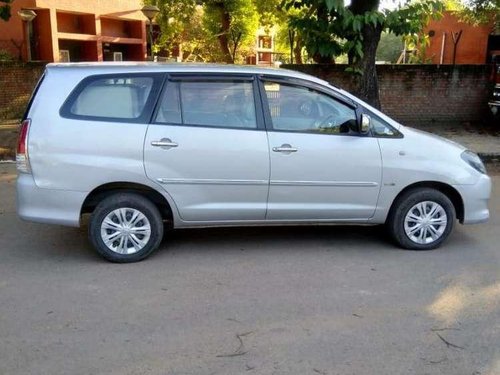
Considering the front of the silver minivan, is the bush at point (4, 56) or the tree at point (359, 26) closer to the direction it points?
the tree

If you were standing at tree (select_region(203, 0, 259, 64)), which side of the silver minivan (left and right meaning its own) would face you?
left

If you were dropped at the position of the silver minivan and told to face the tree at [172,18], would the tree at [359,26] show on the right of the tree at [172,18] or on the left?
right

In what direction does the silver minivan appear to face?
to the viewer's right

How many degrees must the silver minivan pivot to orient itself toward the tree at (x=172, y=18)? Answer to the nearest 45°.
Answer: approximately 90° to its left

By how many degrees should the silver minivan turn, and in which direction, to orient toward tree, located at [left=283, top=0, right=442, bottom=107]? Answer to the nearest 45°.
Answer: approximately 90° to its left

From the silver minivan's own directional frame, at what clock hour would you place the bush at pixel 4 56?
The bush is roughly at 8 o'clock from the silver minivan.
